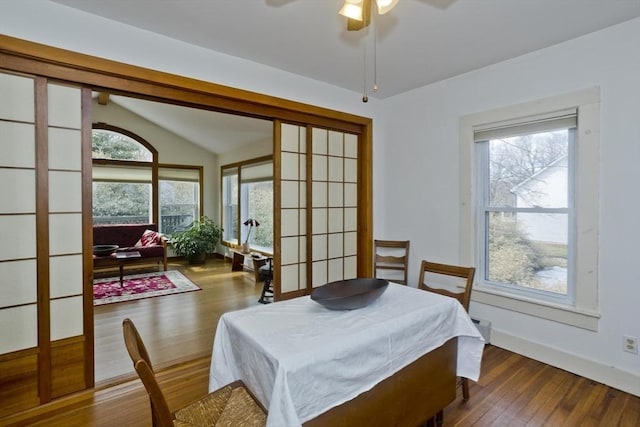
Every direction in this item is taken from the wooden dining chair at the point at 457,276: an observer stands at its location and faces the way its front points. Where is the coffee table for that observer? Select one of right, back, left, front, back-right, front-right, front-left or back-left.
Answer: front-right

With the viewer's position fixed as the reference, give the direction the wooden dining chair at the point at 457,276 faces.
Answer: facing the viewer and to the left of the viewer

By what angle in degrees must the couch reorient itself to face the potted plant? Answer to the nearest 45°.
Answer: approximately 90° to its left

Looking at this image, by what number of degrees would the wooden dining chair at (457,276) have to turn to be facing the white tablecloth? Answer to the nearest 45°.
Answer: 0° — it already faces it

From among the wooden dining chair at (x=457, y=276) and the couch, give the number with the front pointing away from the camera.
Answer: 0

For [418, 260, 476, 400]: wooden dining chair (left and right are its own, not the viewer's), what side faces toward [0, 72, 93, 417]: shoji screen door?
front

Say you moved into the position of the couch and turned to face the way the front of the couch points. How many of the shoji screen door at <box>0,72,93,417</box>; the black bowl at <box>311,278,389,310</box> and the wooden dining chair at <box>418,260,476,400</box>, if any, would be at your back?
0

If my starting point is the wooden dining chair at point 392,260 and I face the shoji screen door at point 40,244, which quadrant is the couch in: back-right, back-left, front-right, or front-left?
front-right

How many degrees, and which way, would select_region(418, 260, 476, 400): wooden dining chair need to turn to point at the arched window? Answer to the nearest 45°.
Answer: approximately 45° to its right

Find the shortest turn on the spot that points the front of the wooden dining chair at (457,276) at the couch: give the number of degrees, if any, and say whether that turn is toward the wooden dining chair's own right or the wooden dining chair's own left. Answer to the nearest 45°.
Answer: approximately 45° to the wooden dining chair's own right

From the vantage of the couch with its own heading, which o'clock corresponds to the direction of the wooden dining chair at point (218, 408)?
The wooden dining chair is roughly at 12 o'clock from the couch.

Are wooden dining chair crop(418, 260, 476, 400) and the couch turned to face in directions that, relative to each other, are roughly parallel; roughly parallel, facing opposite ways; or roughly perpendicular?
roughly perpendicular

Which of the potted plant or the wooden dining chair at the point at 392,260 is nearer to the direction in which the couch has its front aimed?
the wooden dining chair

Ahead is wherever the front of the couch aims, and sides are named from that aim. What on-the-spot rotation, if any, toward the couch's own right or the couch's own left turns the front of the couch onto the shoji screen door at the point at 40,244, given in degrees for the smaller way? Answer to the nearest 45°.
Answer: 0° — it already faces it

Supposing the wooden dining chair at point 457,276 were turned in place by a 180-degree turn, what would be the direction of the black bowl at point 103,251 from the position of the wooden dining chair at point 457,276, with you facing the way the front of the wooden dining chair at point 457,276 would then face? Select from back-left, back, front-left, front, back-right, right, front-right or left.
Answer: back-left

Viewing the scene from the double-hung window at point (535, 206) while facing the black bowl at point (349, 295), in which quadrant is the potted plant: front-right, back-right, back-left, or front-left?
front-right

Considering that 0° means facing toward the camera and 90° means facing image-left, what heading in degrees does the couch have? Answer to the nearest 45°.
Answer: approximately 0°
